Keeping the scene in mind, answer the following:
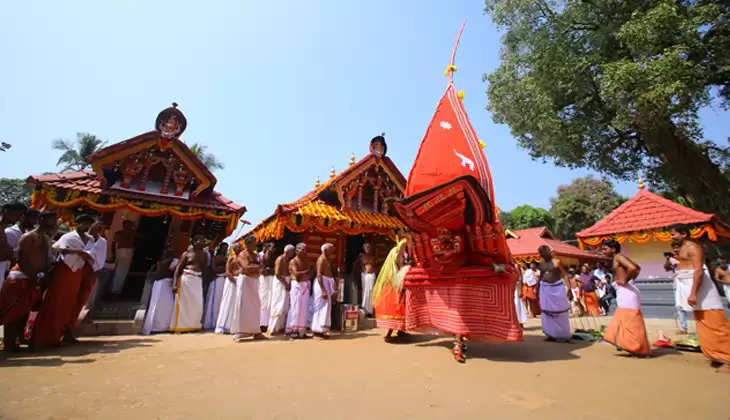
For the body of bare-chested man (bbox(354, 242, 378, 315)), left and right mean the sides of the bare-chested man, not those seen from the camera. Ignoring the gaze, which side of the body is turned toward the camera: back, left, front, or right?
front

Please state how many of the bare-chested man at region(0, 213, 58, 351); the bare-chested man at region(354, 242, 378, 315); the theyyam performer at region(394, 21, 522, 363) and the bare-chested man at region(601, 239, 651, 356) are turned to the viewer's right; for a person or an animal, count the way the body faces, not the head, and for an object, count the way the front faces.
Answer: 1

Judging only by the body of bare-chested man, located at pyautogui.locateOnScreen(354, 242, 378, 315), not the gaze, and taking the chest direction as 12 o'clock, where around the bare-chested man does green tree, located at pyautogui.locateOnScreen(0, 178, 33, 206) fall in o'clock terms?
The green tree is roughly at 4 o'clock from the bare-chested man.

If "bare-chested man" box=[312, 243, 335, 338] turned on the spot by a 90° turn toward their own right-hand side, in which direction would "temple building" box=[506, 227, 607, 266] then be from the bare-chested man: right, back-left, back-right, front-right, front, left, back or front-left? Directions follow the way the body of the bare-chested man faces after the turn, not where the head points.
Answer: back

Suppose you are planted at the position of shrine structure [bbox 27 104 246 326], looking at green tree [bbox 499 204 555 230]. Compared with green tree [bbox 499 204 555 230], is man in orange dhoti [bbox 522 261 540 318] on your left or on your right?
right

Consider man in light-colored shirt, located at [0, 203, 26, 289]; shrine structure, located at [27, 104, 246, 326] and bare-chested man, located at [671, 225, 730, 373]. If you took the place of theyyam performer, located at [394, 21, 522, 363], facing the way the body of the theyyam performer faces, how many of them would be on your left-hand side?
1

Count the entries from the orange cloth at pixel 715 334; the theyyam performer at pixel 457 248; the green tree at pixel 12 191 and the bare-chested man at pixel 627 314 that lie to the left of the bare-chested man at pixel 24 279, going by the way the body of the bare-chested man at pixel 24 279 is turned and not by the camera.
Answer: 1

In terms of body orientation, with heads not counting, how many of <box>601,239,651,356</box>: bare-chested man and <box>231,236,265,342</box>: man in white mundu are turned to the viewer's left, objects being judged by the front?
1

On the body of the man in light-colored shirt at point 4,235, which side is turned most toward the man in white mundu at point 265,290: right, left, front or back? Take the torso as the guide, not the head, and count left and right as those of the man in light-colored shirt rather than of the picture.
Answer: front

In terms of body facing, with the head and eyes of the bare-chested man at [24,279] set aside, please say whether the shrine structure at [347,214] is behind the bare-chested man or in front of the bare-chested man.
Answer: in front

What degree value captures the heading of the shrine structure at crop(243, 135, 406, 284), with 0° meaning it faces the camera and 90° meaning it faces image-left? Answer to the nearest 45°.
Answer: approximately 315°

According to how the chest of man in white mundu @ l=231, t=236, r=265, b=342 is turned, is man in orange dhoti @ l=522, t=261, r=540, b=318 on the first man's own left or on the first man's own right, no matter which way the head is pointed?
on the first man's own left

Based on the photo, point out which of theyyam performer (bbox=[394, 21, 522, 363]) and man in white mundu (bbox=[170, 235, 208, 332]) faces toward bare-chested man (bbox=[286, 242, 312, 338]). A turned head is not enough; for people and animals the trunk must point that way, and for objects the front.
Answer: the man in white mundu

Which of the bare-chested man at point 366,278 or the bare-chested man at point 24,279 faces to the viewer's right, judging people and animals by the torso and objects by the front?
the bare-chested man at point 24,279

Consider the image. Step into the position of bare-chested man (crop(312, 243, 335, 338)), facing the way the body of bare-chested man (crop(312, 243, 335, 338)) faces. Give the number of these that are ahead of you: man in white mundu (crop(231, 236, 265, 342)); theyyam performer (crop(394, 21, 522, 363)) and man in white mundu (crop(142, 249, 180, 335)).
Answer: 1

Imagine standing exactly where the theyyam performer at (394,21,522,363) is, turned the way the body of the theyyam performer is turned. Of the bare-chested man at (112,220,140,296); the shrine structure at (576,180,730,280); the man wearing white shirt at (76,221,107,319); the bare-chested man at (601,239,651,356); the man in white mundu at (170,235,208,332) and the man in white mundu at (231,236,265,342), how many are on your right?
4

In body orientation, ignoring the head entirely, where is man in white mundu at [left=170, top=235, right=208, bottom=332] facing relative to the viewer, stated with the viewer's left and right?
facing the viewer and to the right of the viewer

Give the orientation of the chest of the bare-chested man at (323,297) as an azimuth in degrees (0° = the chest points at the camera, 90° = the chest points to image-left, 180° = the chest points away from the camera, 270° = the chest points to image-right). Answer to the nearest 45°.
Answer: approximately 315°
